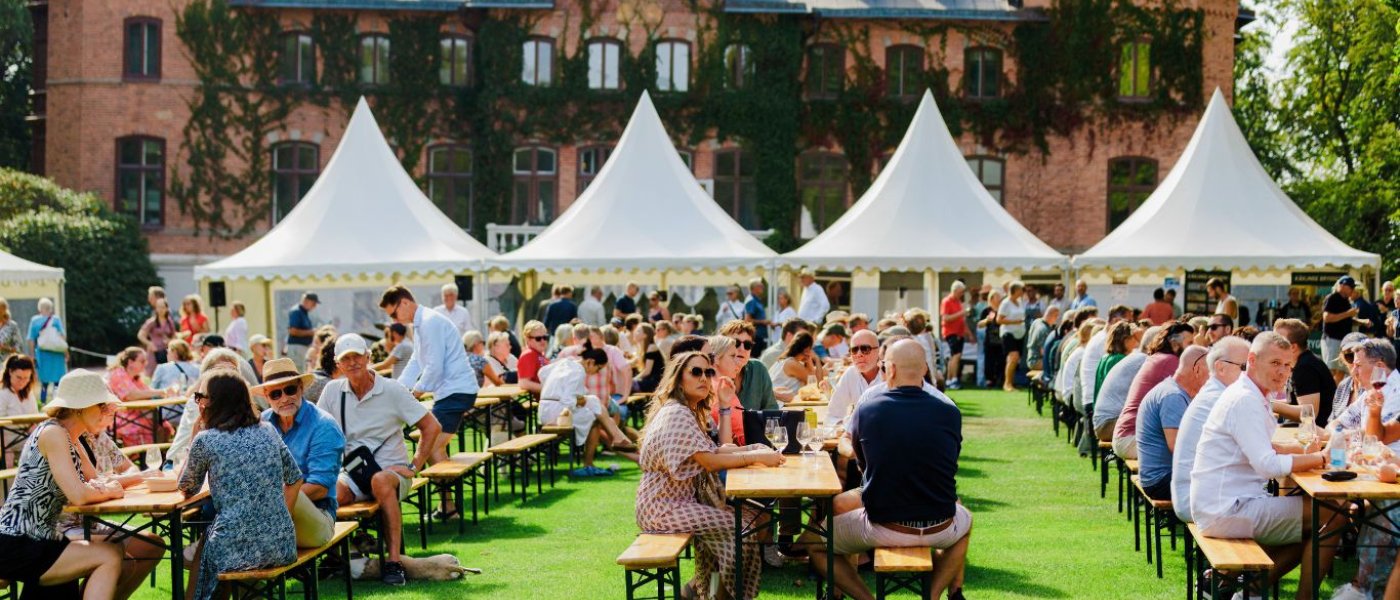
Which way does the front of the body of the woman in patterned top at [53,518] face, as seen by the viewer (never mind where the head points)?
to the viewer's right

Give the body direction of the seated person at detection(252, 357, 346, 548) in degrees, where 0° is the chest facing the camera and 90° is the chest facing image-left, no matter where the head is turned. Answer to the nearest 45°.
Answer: approximately 45°

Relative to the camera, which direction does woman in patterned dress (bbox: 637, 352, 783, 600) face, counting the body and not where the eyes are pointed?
to the viewer's right

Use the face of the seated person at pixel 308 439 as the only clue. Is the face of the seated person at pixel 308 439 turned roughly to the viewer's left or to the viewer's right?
to the viewer's left

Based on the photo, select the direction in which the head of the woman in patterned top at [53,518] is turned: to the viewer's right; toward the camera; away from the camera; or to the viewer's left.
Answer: to the viewer's right

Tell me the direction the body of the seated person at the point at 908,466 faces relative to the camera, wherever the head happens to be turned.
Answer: away from the camera

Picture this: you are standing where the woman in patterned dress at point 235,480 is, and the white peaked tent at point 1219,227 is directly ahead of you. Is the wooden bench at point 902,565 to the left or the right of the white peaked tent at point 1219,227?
right

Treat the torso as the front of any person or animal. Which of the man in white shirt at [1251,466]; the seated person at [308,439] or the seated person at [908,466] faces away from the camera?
the seated person at [908,466]

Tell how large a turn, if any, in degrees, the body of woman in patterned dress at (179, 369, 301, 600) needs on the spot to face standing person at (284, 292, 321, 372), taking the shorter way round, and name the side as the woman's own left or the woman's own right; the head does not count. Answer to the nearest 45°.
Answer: approximately 45° to the woman's own right

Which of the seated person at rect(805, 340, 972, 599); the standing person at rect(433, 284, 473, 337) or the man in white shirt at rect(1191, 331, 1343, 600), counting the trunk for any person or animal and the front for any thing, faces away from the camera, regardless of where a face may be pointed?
the seated person

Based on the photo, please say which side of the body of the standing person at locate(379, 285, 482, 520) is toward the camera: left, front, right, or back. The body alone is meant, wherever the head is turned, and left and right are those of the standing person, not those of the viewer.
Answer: left
